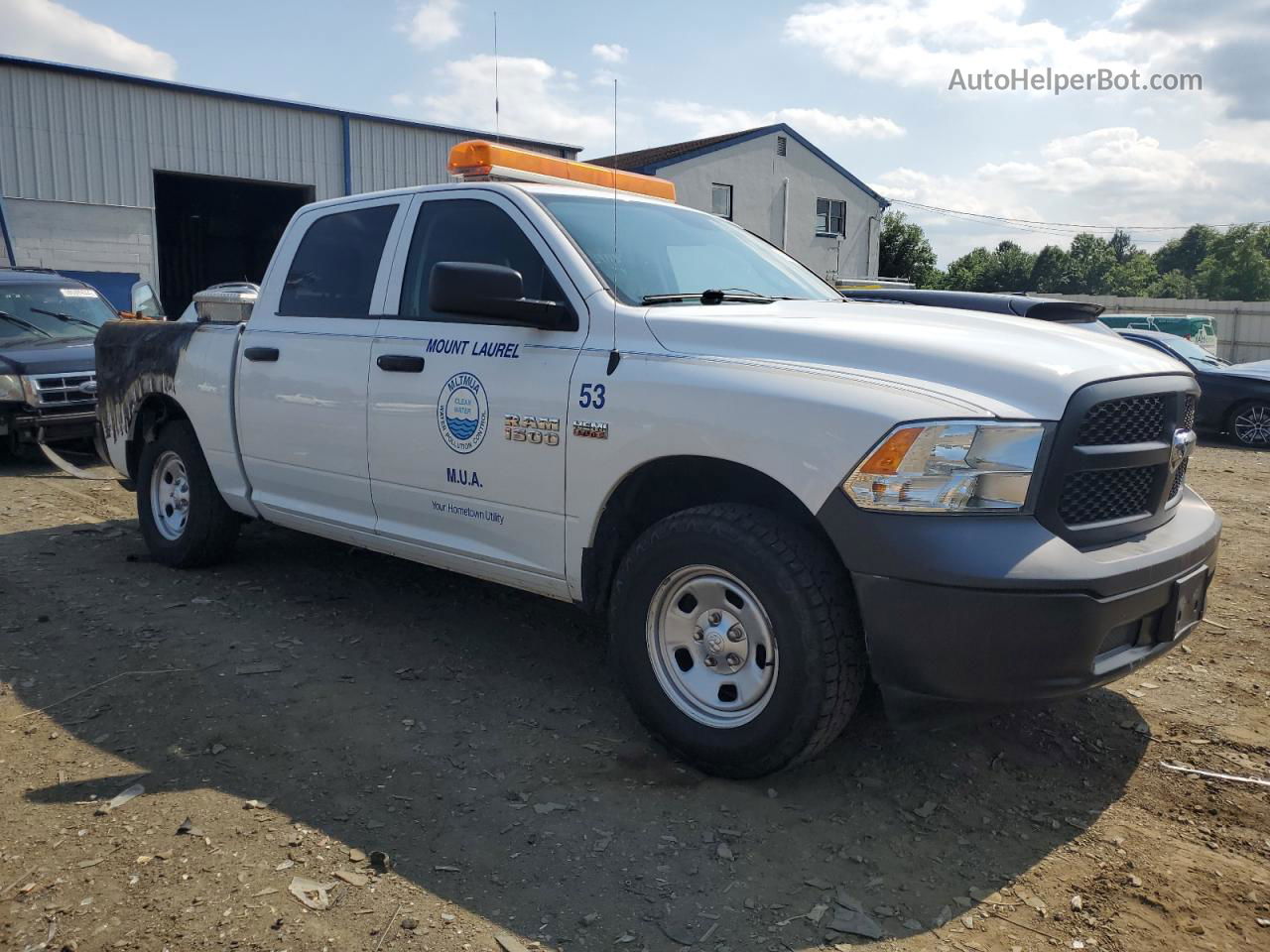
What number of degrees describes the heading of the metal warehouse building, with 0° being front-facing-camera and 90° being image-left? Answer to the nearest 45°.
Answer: approximately 315°

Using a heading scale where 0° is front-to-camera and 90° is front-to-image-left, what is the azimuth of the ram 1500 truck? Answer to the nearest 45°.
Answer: approximately 315°

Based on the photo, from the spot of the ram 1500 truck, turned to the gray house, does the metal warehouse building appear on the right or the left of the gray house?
left

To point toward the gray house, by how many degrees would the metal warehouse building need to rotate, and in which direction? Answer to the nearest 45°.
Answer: approximately 90° to its left

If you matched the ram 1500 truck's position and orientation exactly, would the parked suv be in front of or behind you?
behind

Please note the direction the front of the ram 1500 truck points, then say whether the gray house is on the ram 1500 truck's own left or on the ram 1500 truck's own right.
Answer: on the ram 1500 truck's own left

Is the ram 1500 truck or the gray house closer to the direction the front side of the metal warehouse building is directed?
the ram 1500 truck

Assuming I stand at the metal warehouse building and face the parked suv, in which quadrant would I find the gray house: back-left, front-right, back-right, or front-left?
back-left
